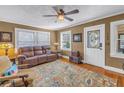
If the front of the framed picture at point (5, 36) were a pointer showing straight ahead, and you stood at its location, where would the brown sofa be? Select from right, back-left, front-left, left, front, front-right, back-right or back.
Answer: left

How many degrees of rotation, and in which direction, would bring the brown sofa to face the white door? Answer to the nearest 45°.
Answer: approximately 45° to its left

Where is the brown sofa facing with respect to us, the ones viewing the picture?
facing the viewer and to the right of the viewer

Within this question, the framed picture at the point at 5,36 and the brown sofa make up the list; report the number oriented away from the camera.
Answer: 0

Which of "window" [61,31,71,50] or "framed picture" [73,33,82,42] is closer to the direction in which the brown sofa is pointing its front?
the framed picture

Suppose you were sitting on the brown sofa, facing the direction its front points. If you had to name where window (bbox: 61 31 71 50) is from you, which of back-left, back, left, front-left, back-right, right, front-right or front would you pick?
left

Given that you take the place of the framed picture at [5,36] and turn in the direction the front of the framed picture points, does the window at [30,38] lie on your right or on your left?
on your left

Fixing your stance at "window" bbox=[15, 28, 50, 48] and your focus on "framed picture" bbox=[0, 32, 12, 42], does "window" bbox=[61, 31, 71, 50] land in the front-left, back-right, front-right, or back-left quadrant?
back-left

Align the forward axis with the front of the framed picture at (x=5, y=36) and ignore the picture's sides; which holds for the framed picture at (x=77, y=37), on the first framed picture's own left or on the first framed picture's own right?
on the first framed picture's own left
